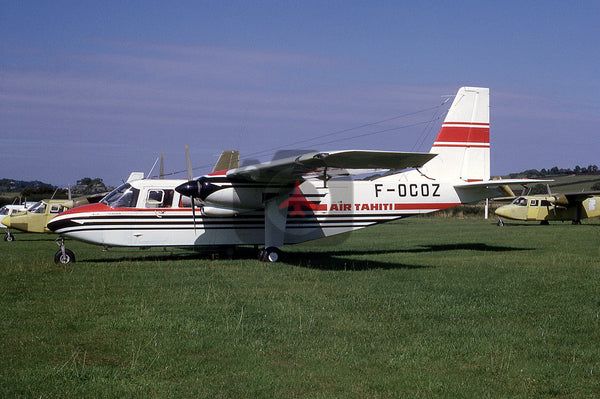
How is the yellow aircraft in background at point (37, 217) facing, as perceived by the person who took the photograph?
facing to the left of the viewer

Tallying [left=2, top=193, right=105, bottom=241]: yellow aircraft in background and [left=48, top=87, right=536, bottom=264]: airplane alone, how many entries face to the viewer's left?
2

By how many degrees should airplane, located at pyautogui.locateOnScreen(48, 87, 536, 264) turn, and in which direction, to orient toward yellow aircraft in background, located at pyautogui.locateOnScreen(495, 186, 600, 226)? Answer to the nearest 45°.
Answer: approximately 135° to its right

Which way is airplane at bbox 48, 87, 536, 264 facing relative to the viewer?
to the viewer's left

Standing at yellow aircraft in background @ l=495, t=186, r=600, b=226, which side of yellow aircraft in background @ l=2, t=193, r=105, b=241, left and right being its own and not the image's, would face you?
back
